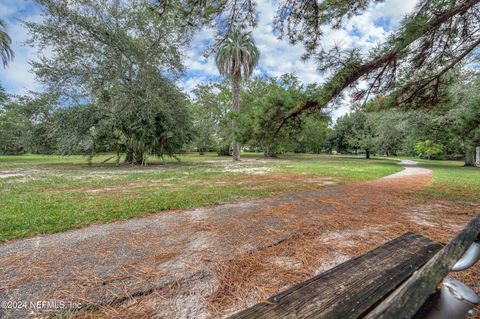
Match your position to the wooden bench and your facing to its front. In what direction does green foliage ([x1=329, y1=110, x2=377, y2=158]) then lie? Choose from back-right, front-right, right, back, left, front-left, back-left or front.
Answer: front-right

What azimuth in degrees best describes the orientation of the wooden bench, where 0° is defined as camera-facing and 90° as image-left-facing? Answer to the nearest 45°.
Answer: approximately 135°

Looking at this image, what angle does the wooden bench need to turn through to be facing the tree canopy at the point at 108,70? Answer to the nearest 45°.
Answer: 0° — it already faces it

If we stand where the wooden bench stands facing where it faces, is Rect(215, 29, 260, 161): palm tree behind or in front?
in front
